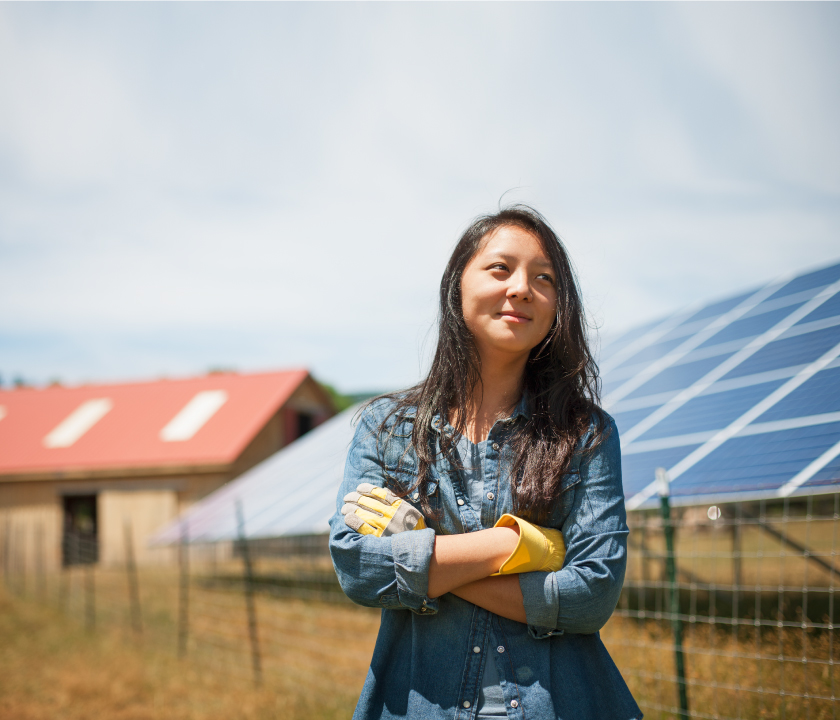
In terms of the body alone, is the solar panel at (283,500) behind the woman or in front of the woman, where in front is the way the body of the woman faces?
behind

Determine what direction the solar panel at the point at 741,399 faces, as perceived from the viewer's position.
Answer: facing the viewer and to the left of the viewer

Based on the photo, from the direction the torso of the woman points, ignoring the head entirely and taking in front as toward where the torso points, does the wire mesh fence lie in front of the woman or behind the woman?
behind

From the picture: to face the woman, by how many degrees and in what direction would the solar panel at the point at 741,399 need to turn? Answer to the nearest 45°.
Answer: approximately 45° to its left

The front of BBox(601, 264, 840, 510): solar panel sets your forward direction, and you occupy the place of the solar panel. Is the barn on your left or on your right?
on your right

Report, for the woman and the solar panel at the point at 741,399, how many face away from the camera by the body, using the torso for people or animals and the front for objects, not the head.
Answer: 0

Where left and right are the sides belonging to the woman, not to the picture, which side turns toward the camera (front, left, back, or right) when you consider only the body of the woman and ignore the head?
front
